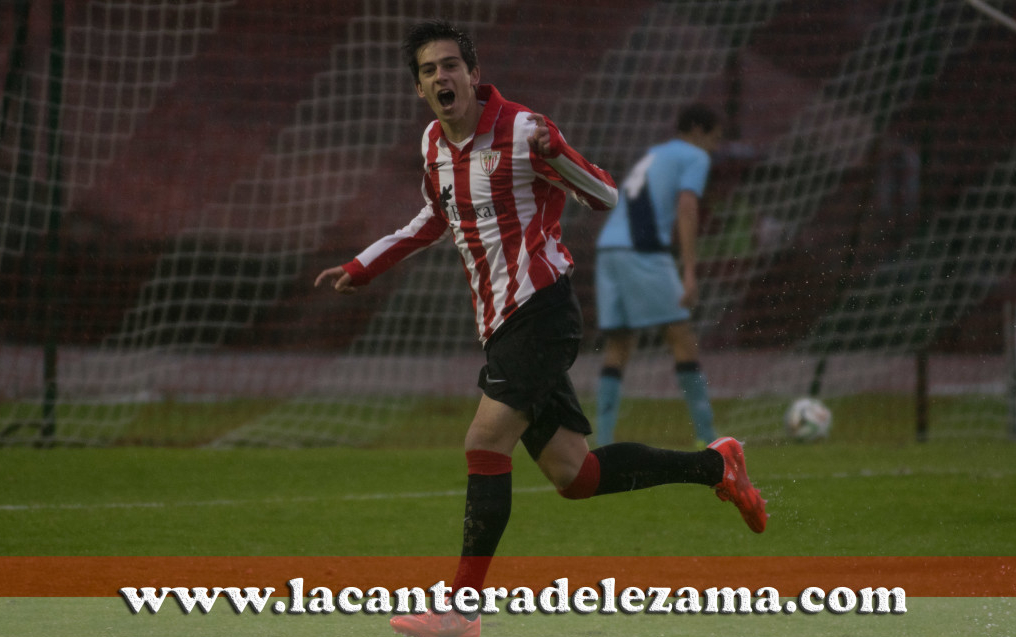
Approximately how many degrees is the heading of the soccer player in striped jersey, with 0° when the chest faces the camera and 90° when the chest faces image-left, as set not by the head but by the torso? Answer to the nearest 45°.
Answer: approximately 45°

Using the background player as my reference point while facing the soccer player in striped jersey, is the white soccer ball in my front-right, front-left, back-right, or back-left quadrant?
back-left

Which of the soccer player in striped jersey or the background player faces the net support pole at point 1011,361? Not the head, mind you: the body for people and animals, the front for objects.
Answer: the background player

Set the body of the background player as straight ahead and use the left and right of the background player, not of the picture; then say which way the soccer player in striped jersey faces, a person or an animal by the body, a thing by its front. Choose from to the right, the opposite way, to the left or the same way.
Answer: the opposite way

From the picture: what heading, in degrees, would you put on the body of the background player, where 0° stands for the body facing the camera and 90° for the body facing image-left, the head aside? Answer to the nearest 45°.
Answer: approximately 225°

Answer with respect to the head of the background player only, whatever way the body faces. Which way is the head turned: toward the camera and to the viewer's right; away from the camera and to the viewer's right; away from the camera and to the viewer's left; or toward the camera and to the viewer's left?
away from the camera and to the viewer's right

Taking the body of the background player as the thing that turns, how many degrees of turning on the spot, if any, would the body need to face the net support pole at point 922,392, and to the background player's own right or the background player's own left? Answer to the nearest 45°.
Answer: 0° — they already face it

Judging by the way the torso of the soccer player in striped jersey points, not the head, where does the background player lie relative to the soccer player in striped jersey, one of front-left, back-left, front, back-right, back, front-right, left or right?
back-right
